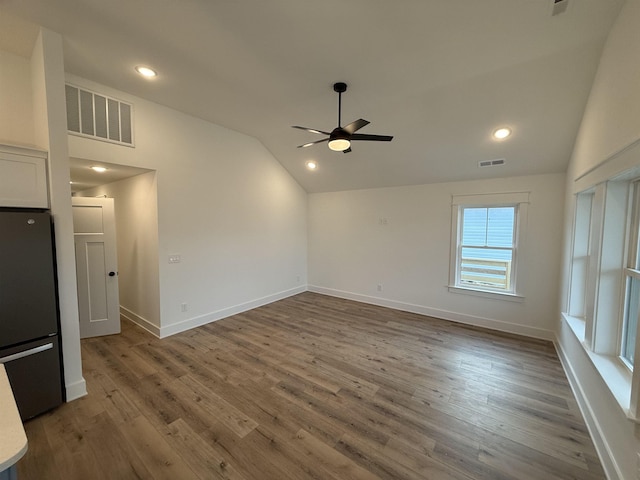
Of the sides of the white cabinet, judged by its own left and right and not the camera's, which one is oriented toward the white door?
left

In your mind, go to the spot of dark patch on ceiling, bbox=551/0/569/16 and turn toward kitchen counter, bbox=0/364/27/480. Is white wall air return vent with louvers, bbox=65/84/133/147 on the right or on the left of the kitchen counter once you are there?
right

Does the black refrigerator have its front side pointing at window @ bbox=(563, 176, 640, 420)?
yes

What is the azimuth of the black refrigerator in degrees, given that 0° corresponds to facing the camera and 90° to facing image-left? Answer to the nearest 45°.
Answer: approximately 315°
